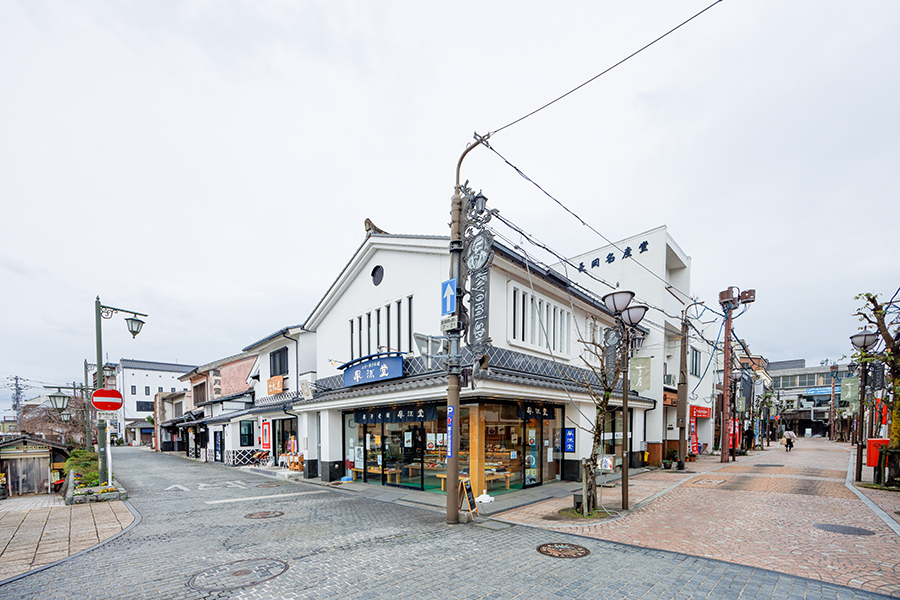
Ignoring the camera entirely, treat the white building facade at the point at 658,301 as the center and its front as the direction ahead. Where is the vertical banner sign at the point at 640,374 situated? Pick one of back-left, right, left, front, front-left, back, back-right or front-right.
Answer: front-right

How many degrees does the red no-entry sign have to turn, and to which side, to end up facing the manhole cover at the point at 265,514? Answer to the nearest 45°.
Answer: approximately 45° to its left

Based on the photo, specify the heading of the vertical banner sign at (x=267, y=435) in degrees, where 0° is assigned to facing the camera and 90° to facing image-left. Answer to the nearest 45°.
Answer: approximately 0°

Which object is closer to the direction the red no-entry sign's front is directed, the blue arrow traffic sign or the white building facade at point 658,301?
the blue arrow traffic sign

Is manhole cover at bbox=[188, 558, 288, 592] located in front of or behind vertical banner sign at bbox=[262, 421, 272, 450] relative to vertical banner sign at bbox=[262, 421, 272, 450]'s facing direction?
in front

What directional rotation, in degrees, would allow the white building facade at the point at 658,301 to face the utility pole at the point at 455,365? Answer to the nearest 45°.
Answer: approximately 45° to its right

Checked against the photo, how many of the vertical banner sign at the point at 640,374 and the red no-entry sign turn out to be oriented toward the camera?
2

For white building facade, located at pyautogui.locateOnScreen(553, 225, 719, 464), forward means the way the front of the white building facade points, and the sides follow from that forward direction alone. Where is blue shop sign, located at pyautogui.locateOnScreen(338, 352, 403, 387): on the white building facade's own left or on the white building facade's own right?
on the white building facade's own right
